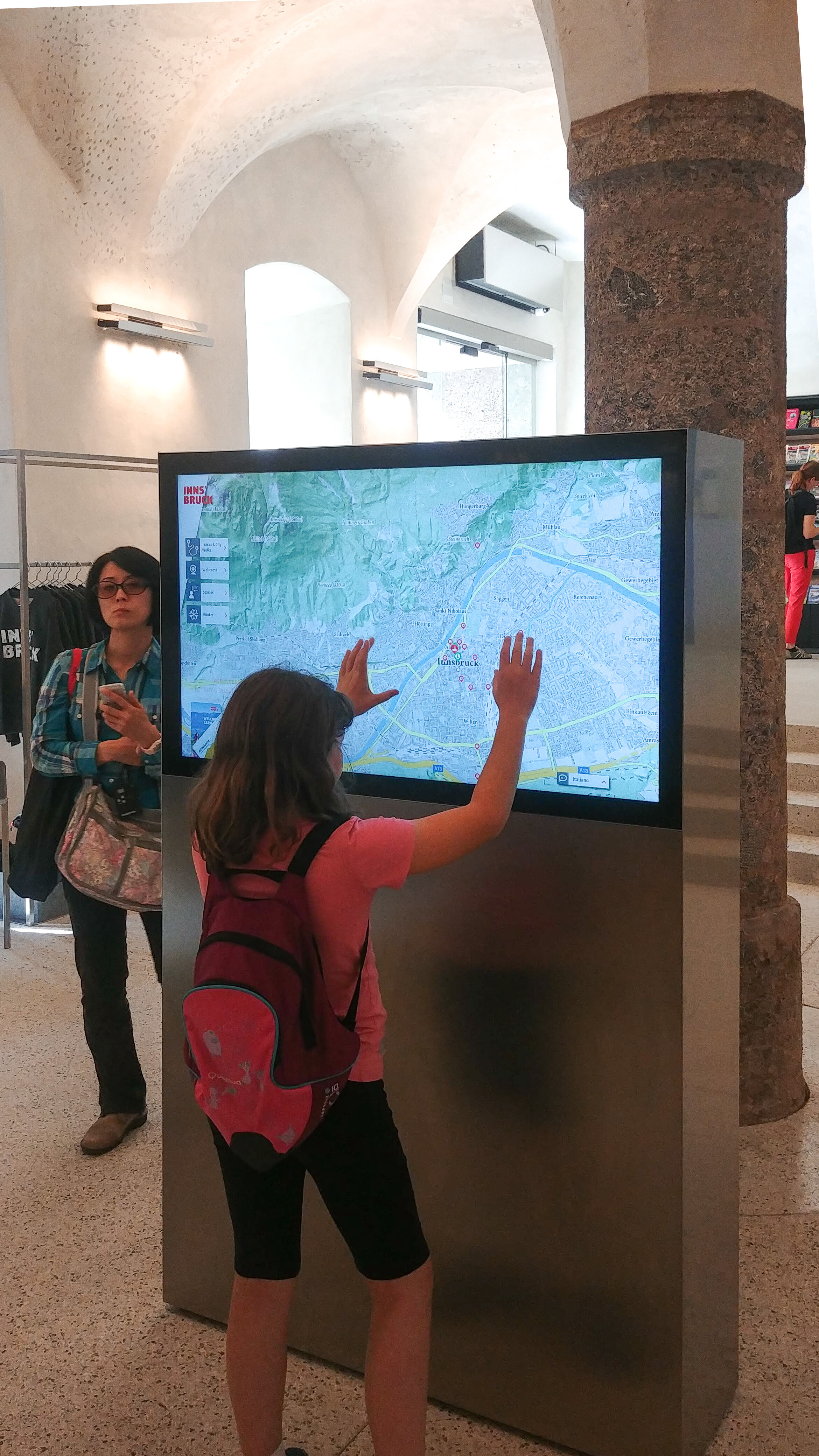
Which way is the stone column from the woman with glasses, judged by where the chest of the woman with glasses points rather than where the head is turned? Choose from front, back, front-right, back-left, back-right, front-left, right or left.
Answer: left

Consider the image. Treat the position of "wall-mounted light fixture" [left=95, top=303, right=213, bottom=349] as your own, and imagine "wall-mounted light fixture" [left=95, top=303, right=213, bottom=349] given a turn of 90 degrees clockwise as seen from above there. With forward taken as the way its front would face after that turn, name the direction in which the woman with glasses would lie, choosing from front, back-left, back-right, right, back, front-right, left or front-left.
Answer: front-left

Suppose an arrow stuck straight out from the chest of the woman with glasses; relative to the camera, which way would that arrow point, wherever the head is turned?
toward the camera

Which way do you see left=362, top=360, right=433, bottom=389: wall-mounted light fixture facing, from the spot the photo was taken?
facing the viewer and to the right of the viewer

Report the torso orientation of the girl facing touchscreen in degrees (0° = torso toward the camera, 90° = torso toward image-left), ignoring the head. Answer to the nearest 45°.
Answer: approximately 225°

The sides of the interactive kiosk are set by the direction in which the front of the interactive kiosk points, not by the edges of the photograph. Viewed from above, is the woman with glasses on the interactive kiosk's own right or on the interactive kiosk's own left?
on the interactive kiosk's own right

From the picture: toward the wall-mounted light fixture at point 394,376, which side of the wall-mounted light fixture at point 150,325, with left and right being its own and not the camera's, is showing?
left

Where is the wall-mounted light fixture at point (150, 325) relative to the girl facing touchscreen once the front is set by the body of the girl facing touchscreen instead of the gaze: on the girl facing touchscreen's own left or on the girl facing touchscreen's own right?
on the girl facing touchscreen's own left

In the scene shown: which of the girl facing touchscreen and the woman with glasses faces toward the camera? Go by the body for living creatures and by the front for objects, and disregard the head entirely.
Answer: the woman with glasses

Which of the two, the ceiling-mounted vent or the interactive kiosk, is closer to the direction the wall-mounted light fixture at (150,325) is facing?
the interactive kiosk

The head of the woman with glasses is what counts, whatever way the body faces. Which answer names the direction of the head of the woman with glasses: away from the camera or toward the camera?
toward the camera

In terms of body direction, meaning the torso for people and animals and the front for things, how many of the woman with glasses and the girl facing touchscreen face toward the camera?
1

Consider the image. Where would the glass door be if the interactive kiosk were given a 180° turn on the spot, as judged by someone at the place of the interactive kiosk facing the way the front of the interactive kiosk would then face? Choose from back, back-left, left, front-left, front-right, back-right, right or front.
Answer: front-left

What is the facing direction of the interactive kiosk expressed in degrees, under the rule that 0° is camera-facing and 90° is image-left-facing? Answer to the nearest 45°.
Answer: approximately 45°
